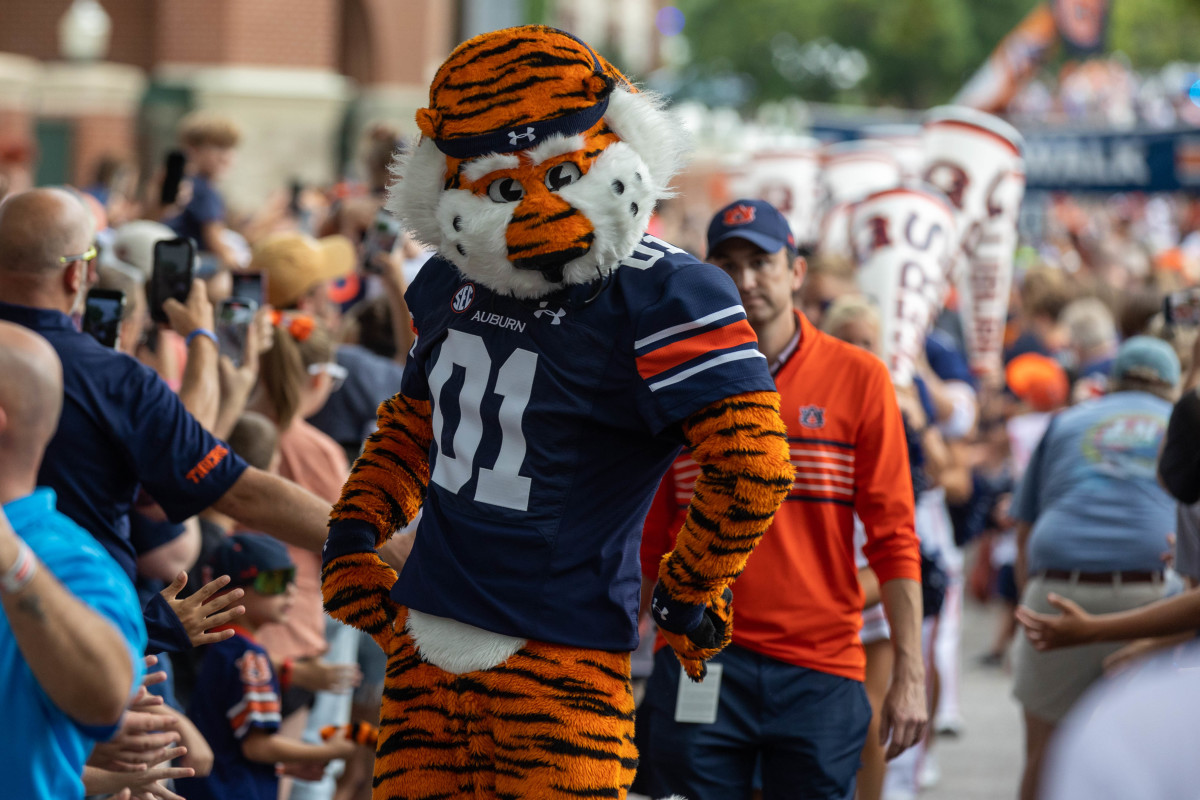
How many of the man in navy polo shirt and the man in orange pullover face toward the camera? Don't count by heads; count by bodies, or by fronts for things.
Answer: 1

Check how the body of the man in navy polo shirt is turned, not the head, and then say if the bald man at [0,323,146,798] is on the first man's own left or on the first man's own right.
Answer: on the first man's own right

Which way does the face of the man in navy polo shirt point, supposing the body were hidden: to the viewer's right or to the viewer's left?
to the viewer's right

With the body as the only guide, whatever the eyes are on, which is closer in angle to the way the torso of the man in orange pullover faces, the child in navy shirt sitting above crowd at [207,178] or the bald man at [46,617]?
the bald man

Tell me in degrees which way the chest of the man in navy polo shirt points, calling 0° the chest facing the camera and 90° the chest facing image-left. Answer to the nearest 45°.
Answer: approximately 225°

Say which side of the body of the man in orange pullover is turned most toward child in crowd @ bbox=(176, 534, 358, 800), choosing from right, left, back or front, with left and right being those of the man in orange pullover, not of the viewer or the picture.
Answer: right

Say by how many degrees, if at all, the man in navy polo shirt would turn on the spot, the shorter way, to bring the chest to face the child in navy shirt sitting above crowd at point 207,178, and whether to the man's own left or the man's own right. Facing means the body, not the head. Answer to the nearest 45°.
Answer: approximately 45° to the man's own left
